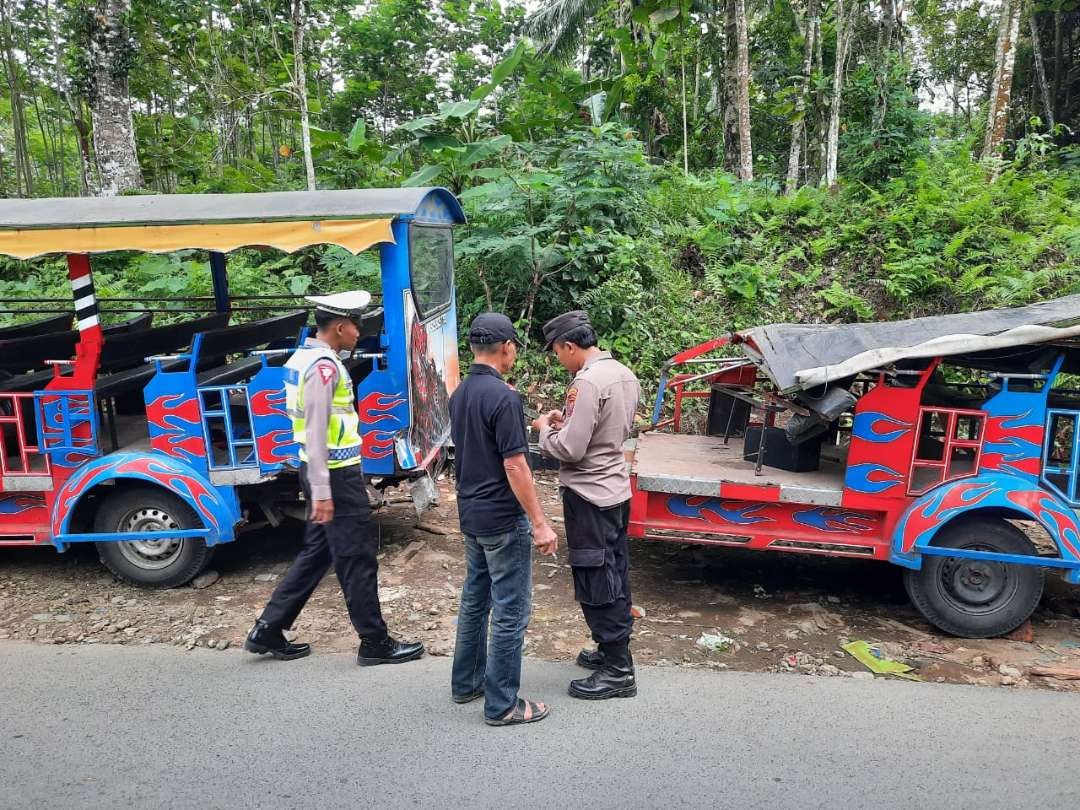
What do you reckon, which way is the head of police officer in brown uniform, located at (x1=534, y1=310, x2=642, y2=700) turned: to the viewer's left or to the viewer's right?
to the viewer's left

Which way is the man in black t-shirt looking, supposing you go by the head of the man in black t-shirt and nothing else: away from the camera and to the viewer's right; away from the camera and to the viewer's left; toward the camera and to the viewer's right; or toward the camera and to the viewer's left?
away from the camera and to the viewer's right

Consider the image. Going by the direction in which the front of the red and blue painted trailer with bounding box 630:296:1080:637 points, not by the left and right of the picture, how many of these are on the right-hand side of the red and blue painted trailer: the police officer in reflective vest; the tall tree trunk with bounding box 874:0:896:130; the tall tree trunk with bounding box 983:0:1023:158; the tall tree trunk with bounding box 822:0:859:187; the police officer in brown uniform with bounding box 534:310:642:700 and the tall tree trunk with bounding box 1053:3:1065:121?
4

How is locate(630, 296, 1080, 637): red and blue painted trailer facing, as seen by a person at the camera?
facing to the left of the viewer

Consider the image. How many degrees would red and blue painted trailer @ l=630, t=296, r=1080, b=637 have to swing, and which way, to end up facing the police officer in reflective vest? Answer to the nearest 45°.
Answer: approximately 45° to its left

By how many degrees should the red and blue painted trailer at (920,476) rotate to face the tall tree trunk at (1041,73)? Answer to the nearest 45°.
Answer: approximately 90° to its right

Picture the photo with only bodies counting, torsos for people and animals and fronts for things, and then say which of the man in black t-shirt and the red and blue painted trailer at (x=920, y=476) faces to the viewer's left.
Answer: the red and blue painted trailer

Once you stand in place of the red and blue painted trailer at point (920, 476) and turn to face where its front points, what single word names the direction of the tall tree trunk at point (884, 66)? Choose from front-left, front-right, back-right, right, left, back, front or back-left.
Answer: right

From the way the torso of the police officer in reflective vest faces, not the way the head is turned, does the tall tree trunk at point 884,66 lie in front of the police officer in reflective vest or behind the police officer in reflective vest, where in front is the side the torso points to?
in front

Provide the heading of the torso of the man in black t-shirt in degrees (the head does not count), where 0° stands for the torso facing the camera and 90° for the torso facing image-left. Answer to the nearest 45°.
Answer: approximately 225°

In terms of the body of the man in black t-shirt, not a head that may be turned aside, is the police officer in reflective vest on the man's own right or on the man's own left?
on the man's own left
